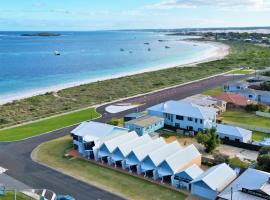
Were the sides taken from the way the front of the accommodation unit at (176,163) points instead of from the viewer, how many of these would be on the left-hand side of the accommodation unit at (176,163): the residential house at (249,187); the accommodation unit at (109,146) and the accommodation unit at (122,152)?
1

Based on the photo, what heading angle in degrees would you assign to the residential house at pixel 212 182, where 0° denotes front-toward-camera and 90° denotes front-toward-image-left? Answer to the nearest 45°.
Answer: approximately 45°

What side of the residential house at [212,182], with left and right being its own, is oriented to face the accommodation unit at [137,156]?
right

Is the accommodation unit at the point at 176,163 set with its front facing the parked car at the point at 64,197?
yes

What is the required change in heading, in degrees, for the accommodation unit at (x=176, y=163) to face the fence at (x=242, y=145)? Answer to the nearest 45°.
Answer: approximately 180°

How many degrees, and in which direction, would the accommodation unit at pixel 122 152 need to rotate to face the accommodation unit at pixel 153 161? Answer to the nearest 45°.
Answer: approximately 90° to its left

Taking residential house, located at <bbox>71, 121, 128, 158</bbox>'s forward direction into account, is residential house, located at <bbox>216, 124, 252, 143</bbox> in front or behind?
behind

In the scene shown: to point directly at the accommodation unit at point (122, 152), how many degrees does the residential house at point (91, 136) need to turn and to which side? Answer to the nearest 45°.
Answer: approximately 90° to its left

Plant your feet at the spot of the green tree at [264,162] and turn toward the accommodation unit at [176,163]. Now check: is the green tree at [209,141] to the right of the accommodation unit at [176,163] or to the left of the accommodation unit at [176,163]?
right

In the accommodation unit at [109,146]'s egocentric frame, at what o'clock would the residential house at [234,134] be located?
The residential house is roughly at 7 o'clock from the accommodation unit.

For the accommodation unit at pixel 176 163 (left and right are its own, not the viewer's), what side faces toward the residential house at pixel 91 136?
right

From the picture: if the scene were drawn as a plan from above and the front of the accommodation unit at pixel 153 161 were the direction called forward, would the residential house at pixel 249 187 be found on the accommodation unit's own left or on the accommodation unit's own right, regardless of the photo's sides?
on the accommodation unit's own left
